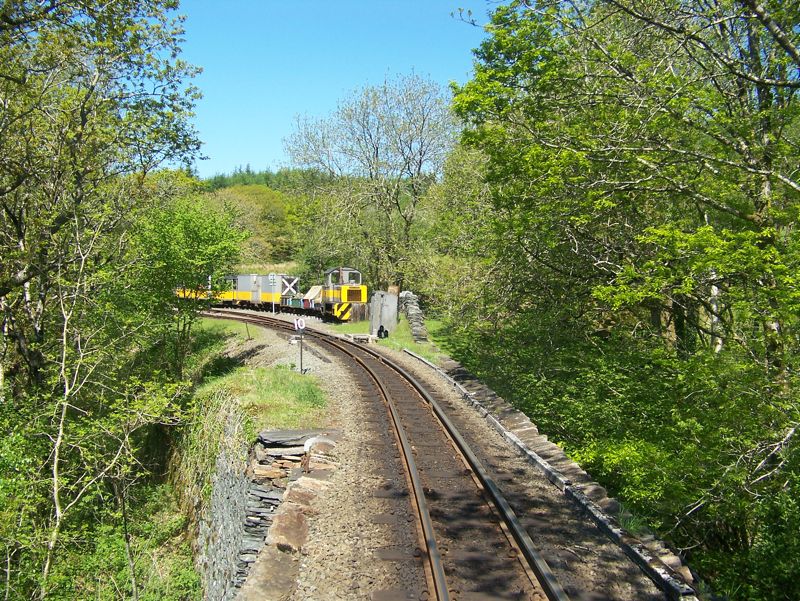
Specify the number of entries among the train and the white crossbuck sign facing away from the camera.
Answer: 0

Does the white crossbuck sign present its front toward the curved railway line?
yes

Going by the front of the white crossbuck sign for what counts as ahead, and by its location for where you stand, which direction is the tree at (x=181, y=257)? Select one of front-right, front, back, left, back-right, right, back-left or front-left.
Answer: right

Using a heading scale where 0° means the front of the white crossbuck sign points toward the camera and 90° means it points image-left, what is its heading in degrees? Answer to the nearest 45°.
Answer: approximately 0°

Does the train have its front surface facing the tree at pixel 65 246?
no

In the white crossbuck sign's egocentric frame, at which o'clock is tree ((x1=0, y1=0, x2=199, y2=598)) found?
The tree is roughly at 1 o'clock from the white crossbuck sign.

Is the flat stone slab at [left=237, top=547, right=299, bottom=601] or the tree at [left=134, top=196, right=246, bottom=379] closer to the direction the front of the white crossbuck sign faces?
the flat stone slab

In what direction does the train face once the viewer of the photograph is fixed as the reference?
facing the viewer and to the right of the viewer

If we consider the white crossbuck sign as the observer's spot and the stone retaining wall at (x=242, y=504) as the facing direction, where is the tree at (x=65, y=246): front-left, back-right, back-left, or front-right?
front-right

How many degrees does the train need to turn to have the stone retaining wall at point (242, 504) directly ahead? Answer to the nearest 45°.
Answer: approximately 45° to its right

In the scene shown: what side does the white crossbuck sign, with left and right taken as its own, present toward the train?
back

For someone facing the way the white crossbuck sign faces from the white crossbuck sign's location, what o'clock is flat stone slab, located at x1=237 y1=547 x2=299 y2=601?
The flat stone slab is roughly at 12 o'clock from the white crossbuck sign.

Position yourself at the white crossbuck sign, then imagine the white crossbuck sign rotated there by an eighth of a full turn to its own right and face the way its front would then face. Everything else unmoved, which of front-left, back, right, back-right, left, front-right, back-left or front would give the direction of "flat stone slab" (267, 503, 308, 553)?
front-left

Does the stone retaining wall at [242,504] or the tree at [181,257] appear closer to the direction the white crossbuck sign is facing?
the stone retaining wall

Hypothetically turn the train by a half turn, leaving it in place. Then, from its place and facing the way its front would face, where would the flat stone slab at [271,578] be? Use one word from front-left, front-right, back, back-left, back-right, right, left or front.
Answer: back-left

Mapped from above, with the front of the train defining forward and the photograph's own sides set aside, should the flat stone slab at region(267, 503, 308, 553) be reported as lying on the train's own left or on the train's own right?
on the train's own right

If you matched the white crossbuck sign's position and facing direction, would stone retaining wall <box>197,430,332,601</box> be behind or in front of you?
in front
